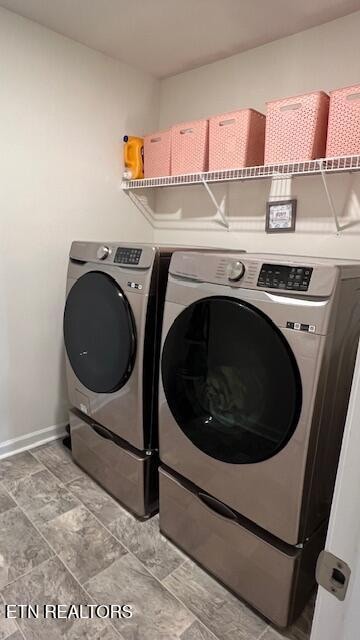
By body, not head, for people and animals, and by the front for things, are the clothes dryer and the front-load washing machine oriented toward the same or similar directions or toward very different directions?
same or similar directions

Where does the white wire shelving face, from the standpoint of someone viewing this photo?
facing the viewer and to the left of the viewer

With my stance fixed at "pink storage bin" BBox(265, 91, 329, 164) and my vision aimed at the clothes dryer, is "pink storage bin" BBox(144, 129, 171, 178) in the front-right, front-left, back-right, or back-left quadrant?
front-right

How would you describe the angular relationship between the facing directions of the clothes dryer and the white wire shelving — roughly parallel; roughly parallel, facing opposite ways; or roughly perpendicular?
roughly parallel

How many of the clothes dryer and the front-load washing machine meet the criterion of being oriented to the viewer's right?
0

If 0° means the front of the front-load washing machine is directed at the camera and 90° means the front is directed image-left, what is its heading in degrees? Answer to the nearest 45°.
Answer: approximately 45°
